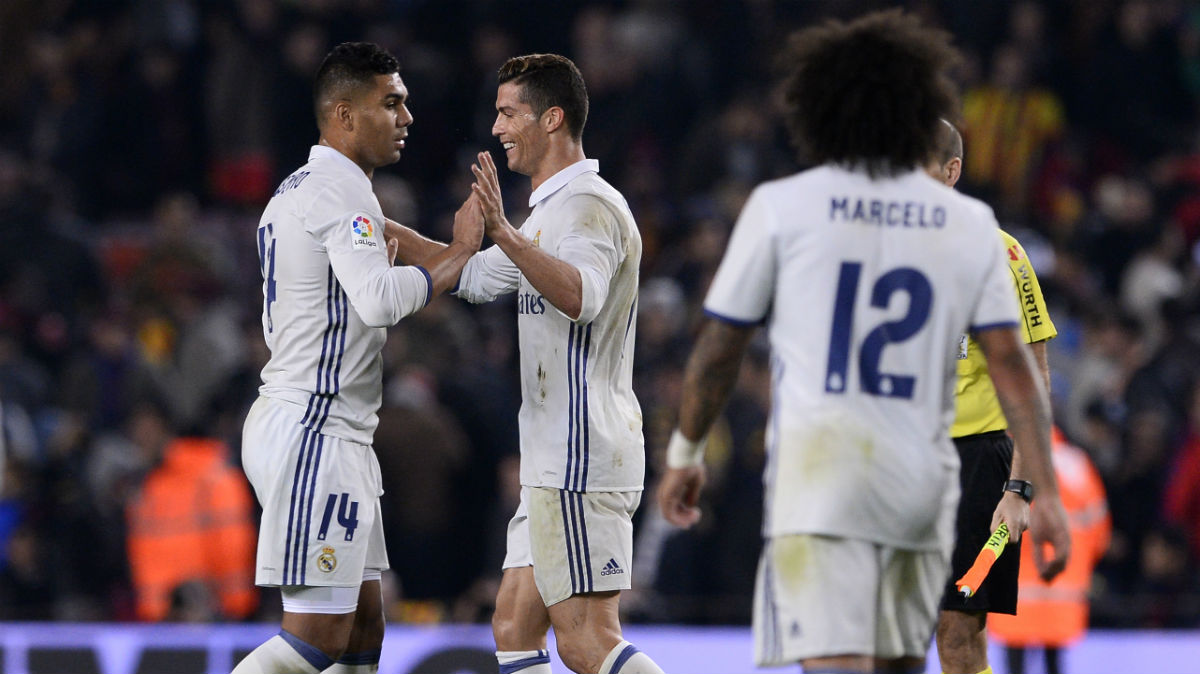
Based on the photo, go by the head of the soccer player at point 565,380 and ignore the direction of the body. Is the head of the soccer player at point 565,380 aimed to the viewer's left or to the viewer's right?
to the viewer's left

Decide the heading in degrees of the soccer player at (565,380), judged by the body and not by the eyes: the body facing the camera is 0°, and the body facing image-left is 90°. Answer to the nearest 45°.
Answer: approximately 90°

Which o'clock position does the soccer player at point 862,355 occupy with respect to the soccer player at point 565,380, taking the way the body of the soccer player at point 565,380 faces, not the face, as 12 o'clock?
the soccer player at point 862,355 is roughly at 8 o'clock from the soccer player at point 565,380.

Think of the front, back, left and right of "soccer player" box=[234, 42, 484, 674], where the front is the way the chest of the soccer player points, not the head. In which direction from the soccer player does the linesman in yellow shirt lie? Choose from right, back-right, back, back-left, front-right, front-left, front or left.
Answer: front

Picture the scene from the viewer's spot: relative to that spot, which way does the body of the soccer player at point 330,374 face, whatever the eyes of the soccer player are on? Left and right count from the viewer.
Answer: facing to the right of the viewer

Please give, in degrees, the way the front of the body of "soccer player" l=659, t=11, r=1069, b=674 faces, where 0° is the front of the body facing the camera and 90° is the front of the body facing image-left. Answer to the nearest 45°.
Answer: approximately 180°

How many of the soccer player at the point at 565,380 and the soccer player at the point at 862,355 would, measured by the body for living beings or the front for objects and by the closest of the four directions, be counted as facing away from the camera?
1

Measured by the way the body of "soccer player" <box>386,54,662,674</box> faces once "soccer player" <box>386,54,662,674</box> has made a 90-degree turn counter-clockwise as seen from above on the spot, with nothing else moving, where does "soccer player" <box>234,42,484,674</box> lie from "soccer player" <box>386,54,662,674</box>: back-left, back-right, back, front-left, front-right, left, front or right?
right

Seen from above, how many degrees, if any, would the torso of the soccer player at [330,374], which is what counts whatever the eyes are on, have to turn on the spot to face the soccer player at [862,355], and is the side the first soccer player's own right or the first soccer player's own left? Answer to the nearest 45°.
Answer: approximately 45° to the first soccer player's own right

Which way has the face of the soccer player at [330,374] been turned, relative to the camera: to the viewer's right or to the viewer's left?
to the viewer's right

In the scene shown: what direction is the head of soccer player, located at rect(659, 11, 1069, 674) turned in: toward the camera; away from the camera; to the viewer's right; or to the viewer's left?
away from the camera
